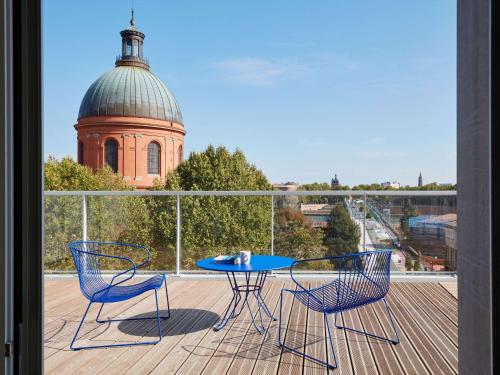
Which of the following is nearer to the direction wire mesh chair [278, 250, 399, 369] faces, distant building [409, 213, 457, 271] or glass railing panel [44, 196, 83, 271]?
the glass railing panel

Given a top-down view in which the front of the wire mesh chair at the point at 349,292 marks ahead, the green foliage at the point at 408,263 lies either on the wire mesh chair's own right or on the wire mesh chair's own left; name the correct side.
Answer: on the wire mesh chair's own right

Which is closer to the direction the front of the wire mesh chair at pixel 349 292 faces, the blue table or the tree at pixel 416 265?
the blue table

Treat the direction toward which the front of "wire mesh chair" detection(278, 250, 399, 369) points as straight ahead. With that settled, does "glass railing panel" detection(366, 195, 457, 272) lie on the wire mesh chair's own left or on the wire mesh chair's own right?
on the wire mesh chair's own right

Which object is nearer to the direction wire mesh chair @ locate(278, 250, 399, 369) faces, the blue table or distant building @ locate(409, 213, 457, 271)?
the blue table
